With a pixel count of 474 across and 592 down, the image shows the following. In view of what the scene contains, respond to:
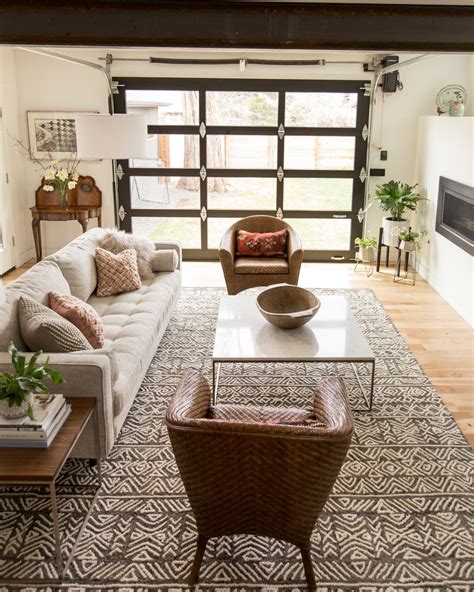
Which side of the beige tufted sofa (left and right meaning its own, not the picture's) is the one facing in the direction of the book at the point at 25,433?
right

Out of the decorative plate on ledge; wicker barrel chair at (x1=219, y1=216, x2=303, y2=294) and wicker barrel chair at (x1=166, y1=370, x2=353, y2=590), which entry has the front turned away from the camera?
wicker barrel chair at (x1=166, y1=370, x2=353, y2=590)

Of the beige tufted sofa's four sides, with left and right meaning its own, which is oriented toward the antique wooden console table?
left

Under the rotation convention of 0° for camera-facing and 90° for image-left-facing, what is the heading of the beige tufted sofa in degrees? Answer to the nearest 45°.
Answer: approximately 270°

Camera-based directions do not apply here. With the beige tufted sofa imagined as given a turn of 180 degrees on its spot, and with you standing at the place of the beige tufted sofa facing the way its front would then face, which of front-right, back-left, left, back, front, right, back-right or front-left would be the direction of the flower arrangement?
right

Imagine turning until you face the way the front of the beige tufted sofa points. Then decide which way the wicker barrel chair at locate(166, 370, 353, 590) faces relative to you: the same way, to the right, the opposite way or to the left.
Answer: to the left

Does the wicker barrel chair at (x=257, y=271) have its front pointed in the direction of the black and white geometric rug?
yes

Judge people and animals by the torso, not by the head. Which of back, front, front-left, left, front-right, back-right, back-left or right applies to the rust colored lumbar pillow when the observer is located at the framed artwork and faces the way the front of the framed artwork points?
front-left

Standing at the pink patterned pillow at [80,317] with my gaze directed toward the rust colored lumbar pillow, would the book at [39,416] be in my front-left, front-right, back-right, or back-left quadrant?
back-right

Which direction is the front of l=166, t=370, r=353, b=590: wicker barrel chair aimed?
away from the camera

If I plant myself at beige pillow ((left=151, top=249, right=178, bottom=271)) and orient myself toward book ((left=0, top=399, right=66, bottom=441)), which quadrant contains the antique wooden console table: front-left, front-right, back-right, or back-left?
back-right

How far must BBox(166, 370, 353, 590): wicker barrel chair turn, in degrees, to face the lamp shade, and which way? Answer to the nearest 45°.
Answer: approximately 45° to its left

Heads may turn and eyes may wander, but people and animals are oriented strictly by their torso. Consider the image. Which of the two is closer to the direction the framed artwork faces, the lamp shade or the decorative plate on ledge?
the lamp shade

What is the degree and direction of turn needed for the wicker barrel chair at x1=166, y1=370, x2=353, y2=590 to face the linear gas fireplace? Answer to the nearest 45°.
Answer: approximately 45° to its right
